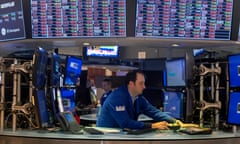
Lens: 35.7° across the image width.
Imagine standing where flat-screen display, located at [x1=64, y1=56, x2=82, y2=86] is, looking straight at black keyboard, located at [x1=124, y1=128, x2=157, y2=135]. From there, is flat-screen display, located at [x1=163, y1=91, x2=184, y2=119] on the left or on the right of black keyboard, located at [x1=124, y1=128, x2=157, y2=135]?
left

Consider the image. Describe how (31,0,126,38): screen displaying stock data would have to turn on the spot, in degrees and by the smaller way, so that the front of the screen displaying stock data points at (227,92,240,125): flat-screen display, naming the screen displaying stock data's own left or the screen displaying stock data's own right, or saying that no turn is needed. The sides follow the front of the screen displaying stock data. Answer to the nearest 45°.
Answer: approximately 45° to the screen displaying stock data's own left

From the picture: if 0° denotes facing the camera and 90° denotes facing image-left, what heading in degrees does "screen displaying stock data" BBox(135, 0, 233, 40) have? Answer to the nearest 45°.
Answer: approximately 0°

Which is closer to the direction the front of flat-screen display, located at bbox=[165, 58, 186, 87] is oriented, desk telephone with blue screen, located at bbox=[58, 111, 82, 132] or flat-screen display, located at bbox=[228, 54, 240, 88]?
the desk telephone with blue screen

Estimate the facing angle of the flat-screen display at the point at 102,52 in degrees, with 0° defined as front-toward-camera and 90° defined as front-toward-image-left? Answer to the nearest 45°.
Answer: approximately 0°

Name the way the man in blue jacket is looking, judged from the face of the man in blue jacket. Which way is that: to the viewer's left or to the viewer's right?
to the viewer's right

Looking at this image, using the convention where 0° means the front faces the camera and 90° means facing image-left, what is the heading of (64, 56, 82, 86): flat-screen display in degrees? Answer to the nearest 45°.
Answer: approximately 315°
